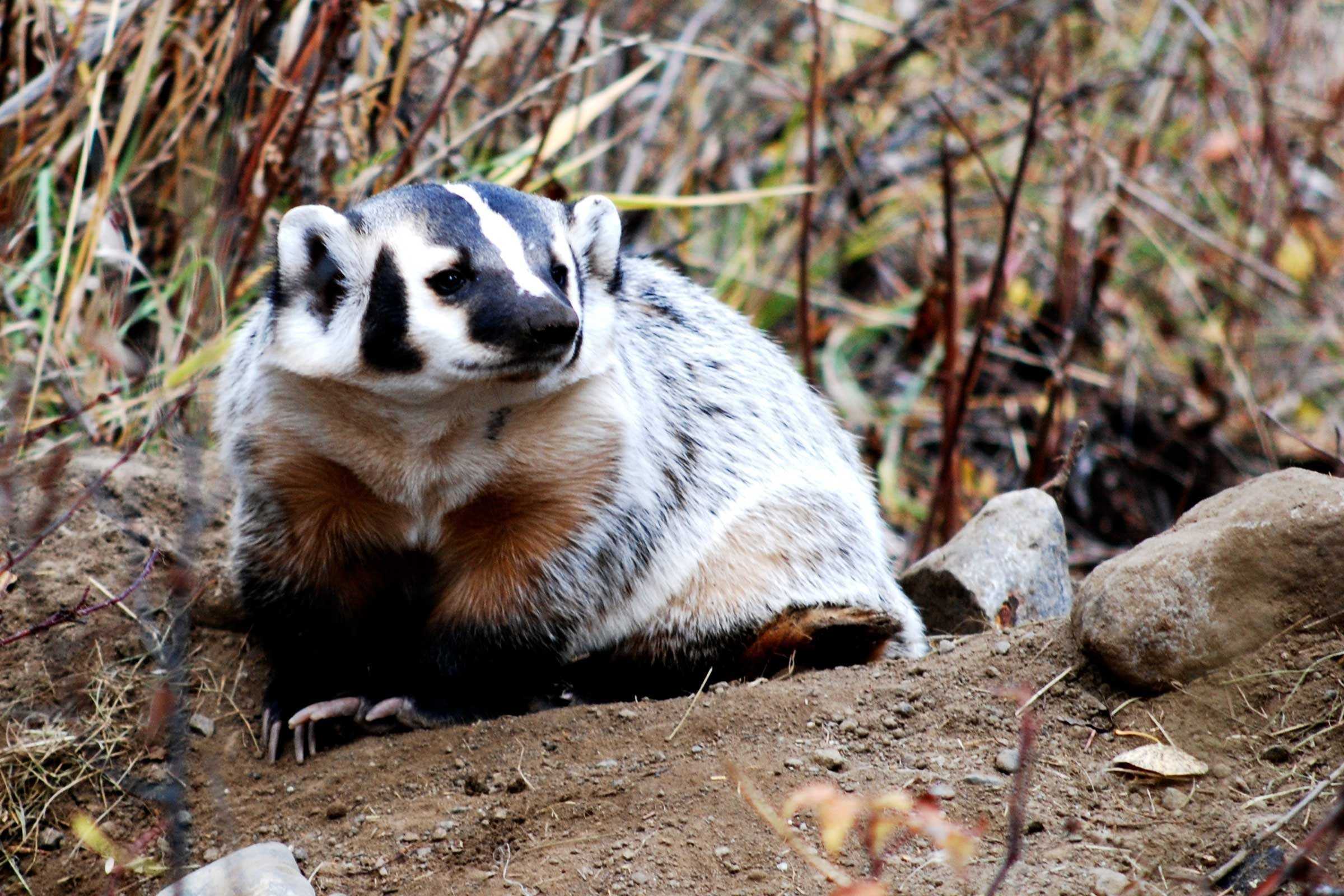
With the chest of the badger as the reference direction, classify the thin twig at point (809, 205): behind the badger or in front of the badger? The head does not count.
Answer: behind

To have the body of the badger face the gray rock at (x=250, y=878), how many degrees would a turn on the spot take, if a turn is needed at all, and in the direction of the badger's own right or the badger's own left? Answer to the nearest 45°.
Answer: approximately 45° to the badger's own left

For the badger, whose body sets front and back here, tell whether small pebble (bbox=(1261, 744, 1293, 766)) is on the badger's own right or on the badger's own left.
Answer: on the badger's own left

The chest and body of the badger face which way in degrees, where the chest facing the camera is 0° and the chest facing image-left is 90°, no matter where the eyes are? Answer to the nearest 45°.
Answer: approximately 45°

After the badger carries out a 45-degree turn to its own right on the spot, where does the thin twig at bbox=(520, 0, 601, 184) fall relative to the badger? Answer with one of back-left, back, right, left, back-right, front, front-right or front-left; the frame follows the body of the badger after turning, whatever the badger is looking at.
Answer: right

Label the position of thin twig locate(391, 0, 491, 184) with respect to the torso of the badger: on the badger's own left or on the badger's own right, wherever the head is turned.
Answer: on the badger's own right

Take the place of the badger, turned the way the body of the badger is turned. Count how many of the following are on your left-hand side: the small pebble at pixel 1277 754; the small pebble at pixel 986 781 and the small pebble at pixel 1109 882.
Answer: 3

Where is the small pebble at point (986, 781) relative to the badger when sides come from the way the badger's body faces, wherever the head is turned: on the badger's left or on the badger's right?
on the badger's left

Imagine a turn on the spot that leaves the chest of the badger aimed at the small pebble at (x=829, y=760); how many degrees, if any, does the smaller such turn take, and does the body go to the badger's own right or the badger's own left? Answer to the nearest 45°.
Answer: approximately 90° to the badger's own left

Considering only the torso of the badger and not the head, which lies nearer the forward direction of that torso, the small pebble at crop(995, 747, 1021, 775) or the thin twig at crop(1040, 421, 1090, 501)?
the small pebble

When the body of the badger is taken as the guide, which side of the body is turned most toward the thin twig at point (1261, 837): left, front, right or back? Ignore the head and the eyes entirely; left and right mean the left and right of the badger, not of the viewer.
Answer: left

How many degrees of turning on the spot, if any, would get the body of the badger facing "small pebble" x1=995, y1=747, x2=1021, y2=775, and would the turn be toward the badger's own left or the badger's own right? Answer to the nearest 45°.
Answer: approximately 90° to the badger's own left
